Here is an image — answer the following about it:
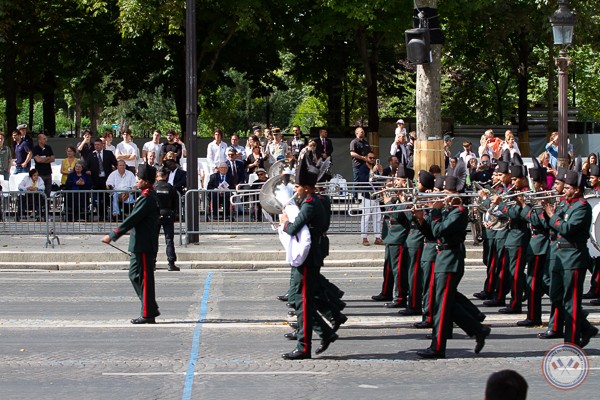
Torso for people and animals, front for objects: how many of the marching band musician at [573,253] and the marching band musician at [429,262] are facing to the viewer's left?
2

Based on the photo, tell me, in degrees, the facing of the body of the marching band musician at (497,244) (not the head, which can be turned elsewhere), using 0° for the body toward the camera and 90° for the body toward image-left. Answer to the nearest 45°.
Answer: approximately 90°

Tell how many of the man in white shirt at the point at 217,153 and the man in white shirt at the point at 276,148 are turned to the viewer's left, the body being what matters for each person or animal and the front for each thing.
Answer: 0

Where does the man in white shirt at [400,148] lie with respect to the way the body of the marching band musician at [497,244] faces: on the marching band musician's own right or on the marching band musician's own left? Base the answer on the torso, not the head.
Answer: on the marching band musician's own right

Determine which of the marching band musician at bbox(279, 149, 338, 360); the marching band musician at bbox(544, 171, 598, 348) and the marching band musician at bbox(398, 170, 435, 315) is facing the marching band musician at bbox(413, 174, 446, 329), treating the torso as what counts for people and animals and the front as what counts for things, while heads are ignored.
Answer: the marching band musician at bbox(544, 171, 598, 348)

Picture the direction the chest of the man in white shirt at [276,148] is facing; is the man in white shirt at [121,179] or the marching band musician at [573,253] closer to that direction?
the marching band musician

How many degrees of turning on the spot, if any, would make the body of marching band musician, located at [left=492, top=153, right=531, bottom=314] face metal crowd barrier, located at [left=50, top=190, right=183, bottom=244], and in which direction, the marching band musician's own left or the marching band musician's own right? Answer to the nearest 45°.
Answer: approximately 45° to the marching band musician's own right

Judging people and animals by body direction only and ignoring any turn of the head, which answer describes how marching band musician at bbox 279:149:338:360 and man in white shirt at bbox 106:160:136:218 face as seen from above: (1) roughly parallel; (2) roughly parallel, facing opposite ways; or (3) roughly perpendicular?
roughly perpendicular

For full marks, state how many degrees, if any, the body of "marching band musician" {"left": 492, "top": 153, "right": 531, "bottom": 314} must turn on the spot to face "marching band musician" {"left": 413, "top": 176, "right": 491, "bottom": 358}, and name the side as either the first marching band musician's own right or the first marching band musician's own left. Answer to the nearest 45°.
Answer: approximately 90° to the first marching band musician's own left

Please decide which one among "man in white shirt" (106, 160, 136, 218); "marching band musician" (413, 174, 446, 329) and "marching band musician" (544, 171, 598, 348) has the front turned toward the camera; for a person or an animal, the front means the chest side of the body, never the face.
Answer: the man in white shirt

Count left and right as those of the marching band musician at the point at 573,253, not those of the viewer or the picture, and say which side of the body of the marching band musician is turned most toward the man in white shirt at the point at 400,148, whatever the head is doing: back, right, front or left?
right

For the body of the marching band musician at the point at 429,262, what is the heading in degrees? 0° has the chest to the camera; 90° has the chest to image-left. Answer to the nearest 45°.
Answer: approximately 90°

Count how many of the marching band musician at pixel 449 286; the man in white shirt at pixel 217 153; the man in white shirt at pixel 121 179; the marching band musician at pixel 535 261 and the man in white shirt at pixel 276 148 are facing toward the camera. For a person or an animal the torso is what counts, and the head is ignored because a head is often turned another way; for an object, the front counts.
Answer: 3

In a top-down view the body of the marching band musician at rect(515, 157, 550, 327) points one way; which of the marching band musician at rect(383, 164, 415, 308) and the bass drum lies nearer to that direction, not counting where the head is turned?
the marching band musician

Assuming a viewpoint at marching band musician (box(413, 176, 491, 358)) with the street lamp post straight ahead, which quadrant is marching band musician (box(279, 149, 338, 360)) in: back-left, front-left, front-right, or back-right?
back-left

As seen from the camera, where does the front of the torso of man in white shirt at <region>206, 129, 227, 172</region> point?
toward the camera

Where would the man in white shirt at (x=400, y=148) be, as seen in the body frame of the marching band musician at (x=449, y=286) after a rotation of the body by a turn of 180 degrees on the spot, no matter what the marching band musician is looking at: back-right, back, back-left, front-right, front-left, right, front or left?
left

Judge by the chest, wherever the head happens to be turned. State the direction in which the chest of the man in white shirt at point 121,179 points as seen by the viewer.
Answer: toward the camera
